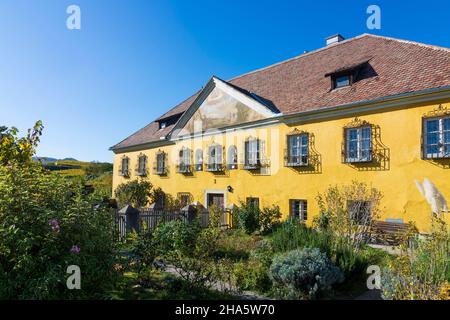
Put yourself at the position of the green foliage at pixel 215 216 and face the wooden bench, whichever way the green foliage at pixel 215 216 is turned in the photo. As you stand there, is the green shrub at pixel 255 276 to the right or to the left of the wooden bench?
right

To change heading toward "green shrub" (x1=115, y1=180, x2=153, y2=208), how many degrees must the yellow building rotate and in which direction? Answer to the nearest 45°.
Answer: approximately 90° to its right

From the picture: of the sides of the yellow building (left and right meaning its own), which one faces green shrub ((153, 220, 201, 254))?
front

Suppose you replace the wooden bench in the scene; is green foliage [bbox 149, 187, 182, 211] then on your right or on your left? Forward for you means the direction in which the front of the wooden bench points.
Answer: on your right

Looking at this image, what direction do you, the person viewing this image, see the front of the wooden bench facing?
facing the viewer and to the left of the viewer

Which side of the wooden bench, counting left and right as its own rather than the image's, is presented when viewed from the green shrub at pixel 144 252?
front

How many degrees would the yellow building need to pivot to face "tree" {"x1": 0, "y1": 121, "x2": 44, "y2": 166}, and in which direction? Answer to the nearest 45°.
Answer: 0° — it already faces it

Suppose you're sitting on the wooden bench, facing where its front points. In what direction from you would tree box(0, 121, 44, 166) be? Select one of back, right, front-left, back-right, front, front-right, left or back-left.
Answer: front

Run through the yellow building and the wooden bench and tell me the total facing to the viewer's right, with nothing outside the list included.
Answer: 0

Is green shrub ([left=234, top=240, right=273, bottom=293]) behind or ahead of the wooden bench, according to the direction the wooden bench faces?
ahead

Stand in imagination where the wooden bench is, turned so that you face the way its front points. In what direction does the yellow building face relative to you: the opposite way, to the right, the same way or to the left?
the same way

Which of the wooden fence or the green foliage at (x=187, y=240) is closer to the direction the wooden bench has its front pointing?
the green foliage

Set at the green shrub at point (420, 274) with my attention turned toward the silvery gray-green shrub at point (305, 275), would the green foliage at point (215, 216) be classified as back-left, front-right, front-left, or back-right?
front-right

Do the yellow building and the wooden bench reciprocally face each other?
no

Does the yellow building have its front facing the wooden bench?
no
